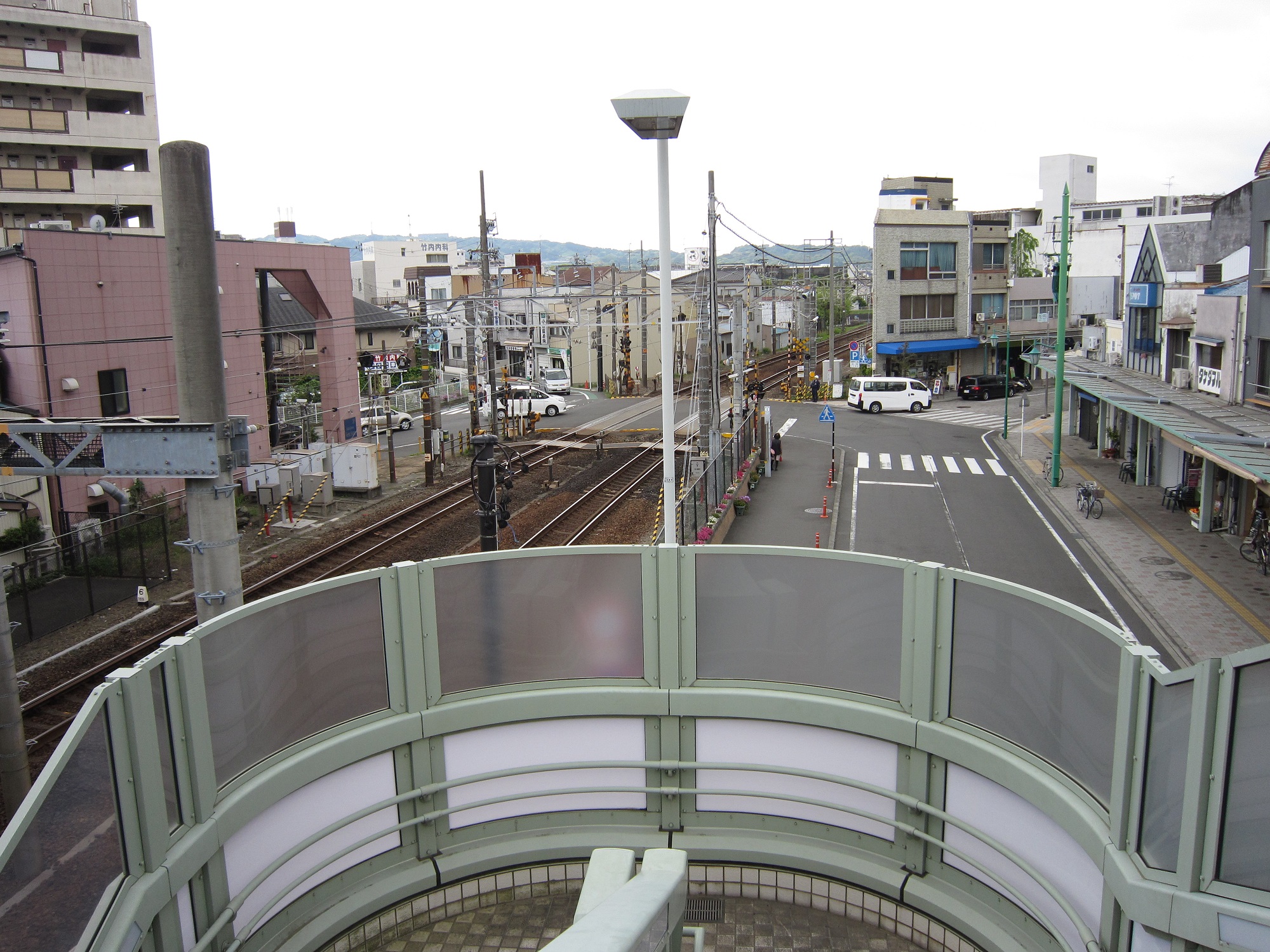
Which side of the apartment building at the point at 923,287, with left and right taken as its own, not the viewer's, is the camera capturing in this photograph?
front

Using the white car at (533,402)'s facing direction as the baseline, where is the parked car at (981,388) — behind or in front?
in front

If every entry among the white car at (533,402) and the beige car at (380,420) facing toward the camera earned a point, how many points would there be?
0

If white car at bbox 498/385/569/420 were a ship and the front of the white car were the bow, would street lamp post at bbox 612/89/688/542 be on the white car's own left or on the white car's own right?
on the white car's own right

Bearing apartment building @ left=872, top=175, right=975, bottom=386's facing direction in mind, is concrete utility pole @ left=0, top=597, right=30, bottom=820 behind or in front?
in front

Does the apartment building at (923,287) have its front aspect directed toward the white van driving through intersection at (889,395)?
yes

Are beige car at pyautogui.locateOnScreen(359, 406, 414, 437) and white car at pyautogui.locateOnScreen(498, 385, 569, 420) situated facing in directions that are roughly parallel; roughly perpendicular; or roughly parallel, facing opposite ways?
roughly parallel

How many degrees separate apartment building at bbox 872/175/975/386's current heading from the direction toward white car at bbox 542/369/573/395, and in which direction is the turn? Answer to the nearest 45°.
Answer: approximately 45° to its right

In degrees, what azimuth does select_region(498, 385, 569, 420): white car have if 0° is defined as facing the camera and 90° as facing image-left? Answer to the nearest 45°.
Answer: approximately 270°

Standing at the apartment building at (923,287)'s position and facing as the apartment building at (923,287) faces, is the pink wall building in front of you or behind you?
in front

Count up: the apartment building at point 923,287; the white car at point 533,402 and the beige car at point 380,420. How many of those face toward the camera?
1

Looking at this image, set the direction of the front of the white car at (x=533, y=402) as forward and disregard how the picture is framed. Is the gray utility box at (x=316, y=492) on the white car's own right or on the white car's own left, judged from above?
on the white car's own right
